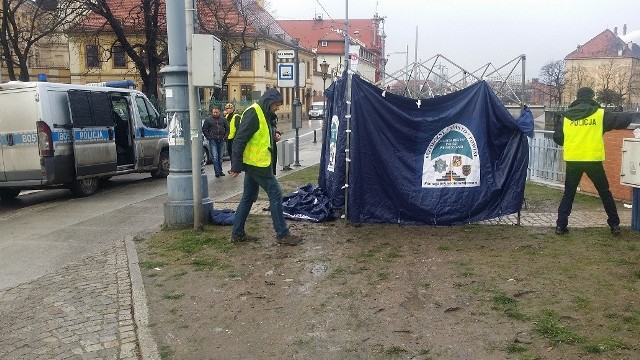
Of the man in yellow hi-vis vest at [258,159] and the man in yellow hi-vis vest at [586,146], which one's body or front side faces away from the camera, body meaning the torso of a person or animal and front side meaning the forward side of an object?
the man in yellow hi-vis vest at [586,146]

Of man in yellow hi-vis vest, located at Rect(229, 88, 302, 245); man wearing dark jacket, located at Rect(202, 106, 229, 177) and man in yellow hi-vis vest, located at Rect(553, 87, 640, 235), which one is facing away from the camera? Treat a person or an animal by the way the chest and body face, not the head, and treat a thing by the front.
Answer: man in yellow hi-vis vest, located at Rect(553, 87, 640, 235)

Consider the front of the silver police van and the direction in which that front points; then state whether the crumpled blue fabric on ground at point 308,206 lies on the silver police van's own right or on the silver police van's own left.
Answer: on the silver police van's own right

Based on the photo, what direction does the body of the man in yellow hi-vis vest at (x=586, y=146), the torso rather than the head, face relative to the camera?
away from the camera

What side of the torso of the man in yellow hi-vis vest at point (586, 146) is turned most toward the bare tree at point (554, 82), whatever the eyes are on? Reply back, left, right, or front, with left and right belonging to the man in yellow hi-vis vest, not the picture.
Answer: front

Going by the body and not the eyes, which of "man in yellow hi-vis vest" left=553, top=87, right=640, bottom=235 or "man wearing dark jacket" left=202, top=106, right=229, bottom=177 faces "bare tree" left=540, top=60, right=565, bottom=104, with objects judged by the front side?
the man in yellow hi-vis vest

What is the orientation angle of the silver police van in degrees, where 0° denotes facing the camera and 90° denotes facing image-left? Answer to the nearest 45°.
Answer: approximately 225°

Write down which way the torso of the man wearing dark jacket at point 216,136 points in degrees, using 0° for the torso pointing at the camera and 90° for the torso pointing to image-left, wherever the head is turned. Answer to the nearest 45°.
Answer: approximately 0°

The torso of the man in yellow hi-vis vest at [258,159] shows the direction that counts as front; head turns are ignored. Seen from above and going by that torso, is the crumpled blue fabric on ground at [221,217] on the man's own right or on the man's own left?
on the man's own left

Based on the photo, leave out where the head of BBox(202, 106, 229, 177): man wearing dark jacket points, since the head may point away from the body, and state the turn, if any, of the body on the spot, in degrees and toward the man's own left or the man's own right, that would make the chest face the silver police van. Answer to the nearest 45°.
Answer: approximately 45° to the man's own right

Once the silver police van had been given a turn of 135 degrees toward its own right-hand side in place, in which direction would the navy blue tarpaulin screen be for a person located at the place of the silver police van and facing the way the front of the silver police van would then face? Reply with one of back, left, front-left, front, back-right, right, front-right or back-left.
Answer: front-left

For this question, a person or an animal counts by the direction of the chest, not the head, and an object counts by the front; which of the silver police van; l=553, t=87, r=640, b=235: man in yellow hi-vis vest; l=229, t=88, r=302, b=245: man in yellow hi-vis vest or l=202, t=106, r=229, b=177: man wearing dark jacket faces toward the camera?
the man wearing dark jacket

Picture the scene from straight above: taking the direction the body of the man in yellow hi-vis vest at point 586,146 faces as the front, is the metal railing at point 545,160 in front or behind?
in front

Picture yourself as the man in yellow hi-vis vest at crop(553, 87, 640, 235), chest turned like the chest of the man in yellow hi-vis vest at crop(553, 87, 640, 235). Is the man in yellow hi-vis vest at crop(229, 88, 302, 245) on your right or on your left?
on your left
